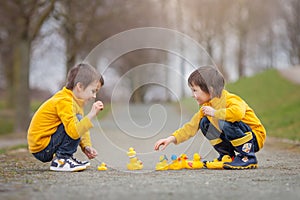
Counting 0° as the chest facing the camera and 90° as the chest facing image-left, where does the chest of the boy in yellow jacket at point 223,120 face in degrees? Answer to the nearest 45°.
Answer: approximately 90°

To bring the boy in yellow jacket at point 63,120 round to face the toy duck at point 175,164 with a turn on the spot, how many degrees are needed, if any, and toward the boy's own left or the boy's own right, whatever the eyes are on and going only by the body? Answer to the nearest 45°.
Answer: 0° — they already face it

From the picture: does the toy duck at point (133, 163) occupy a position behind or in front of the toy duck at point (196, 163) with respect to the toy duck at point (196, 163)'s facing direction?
in front

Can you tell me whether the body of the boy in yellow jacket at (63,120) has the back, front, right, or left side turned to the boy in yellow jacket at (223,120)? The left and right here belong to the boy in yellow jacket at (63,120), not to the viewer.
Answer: front

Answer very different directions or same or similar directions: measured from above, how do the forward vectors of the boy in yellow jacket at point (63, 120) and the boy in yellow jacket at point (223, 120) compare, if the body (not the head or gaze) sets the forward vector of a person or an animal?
very different directions

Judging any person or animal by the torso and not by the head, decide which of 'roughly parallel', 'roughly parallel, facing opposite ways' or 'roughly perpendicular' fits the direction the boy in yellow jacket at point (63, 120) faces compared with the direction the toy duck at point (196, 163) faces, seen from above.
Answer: roughly parallel, facing opposite ways

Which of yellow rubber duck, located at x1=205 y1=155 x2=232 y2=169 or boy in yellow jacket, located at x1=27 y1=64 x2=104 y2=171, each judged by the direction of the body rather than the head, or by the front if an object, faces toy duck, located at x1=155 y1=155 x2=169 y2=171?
the boy in yellow jacket

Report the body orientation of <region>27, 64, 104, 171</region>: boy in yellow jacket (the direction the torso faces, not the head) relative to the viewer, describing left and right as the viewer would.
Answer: facing to the right of the viewer
